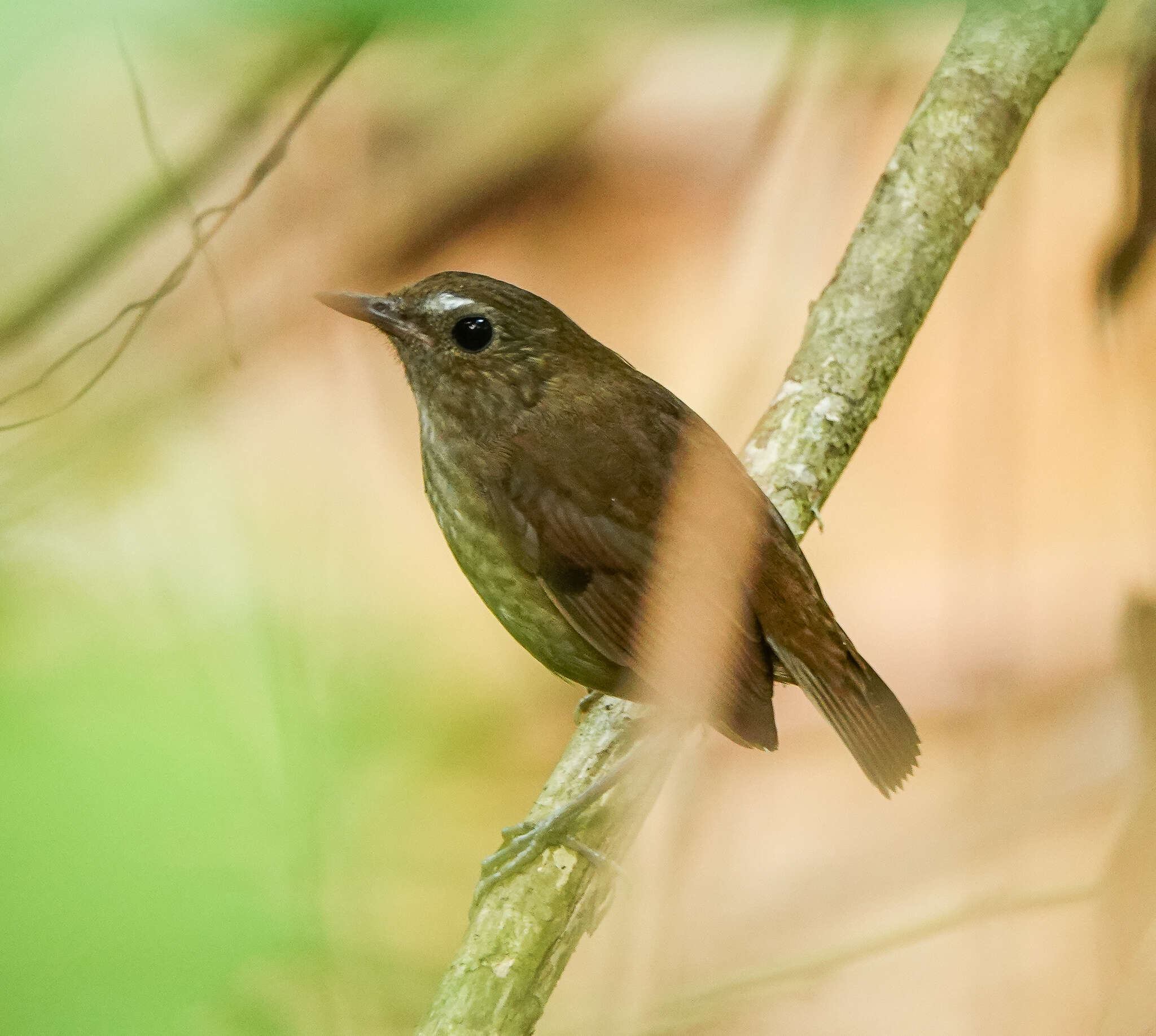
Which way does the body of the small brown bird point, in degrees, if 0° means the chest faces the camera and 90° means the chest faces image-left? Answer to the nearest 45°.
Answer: approximately 90°
